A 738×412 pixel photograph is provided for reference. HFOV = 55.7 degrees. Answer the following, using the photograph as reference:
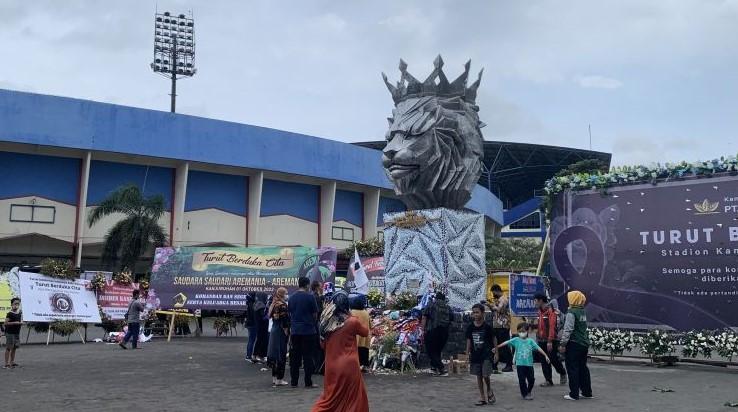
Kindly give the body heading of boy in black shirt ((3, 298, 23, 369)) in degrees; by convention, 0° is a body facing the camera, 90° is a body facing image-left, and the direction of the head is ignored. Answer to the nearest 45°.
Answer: approximately 315°

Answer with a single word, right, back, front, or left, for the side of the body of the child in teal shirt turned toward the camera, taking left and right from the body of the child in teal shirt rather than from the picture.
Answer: front

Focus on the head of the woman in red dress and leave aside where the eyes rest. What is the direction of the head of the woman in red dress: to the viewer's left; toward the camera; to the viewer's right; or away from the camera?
away from the camera

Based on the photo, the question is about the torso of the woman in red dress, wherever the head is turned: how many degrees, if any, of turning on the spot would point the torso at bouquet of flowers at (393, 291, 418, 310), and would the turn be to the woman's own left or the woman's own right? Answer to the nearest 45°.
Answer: approximately 45° to the woman's own left

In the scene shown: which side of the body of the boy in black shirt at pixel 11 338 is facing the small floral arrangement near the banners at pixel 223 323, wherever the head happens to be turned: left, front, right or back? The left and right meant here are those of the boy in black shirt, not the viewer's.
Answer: left

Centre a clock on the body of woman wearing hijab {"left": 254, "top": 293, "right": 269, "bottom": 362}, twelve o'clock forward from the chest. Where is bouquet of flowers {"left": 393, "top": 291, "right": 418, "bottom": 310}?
The bouquet of flowers is roughly at 2 o'clock from the woman wearing hijab.

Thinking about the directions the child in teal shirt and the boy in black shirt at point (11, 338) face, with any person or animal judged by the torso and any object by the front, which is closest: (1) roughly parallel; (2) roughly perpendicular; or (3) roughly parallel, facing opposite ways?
roughly perpendicular

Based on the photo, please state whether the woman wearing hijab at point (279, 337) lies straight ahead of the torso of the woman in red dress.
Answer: no
